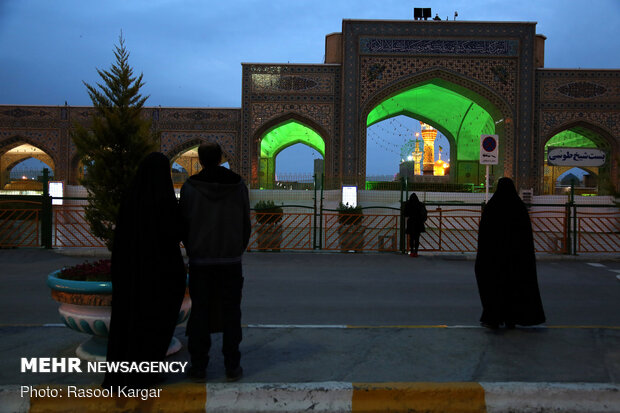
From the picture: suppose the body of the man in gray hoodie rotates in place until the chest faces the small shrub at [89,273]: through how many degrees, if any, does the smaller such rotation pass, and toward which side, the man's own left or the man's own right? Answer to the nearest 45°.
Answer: approximately 45° to the man's own left

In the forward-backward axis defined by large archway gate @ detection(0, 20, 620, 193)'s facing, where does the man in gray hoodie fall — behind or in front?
in front

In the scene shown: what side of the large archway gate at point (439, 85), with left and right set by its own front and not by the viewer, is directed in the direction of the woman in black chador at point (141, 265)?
front

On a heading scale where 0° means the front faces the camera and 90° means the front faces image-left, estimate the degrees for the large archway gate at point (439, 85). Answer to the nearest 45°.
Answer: approximately 0°

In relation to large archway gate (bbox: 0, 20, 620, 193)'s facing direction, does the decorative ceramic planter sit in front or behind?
in front

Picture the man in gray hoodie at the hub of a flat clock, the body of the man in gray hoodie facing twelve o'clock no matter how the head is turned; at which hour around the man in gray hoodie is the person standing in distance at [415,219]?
The person standing in distance is roughly at 1 o'clock from the man in gray hoodie.

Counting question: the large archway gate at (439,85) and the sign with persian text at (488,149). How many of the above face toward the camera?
2

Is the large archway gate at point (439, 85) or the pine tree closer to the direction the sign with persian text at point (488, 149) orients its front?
the pine tree

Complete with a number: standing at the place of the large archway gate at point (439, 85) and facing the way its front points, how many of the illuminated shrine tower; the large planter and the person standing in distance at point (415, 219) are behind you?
1

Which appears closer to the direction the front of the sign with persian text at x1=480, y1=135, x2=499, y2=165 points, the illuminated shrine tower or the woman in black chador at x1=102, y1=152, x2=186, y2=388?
the woman in black chador

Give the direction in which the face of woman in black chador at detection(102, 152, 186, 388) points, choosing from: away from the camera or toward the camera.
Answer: away from the camera

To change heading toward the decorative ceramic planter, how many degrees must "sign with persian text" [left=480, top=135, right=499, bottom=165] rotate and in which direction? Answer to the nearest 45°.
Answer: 0° — it already faces it

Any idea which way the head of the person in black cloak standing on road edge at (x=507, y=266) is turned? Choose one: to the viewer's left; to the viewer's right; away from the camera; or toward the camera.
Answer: away from the camera

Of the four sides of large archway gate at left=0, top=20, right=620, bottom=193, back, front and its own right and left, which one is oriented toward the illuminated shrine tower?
back

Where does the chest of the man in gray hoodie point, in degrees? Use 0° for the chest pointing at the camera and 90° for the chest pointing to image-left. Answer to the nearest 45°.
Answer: approximately 180°

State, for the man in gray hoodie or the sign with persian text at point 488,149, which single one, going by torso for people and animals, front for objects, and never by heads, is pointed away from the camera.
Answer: the man in gray hoodie
